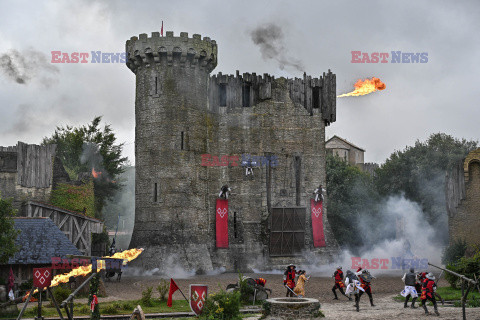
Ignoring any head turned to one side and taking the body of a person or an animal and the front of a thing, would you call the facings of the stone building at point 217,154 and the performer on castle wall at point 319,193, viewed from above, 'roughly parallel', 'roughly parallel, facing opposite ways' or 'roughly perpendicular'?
roughly parallel

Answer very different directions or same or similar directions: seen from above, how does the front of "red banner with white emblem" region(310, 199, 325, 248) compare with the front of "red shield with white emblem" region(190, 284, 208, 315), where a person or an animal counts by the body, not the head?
same or similar directions

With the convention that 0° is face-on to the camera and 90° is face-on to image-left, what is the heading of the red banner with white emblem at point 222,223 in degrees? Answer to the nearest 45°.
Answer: approximately 0°

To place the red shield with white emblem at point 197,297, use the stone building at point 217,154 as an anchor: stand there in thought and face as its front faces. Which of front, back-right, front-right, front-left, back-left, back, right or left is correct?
front

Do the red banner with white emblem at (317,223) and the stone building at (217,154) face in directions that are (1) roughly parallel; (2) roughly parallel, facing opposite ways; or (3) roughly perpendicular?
roughly parallel

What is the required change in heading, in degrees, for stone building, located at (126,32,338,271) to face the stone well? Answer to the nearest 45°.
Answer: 0° — it already faces it

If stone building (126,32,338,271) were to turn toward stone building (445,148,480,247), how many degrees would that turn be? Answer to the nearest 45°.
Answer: approximately 90° to its left

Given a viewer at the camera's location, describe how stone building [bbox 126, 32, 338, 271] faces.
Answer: facing the viewer

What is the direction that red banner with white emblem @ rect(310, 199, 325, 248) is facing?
toward the camera

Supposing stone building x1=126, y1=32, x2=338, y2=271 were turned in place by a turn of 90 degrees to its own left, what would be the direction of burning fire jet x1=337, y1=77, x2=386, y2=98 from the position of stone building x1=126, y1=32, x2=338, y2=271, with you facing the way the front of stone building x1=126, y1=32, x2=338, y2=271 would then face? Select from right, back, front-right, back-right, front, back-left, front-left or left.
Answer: front
